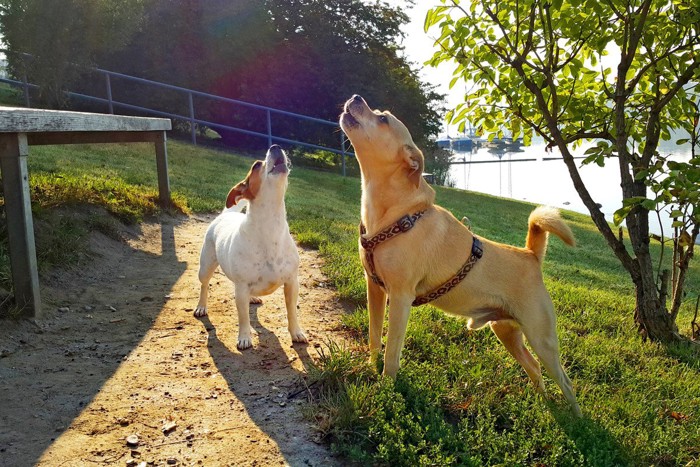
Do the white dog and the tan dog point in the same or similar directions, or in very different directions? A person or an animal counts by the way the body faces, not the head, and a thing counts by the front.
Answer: very different directions

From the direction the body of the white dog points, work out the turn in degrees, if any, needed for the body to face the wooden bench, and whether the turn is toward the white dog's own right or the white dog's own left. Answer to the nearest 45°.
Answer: approximately 135° to the white dog's own right

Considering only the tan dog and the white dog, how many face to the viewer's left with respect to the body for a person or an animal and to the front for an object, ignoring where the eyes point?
1

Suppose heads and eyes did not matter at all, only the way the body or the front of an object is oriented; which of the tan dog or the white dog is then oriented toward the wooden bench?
the tan dog

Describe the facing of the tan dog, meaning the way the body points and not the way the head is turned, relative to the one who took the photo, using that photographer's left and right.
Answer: facing to the left of the viewer

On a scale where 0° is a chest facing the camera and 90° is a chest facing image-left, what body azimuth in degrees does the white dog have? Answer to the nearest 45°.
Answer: approximately 315°

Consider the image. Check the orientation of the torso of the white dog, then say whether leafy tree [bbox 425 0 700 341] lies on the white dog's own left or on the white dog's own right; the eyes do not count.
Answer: on the white dog's own left

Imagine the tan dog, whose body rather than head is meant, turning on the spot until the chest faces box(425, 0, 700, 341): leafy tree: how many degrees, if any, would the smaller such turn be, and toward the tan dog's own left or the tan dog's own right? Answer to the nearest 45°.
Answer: approximately 135° to the tan dog's own right
